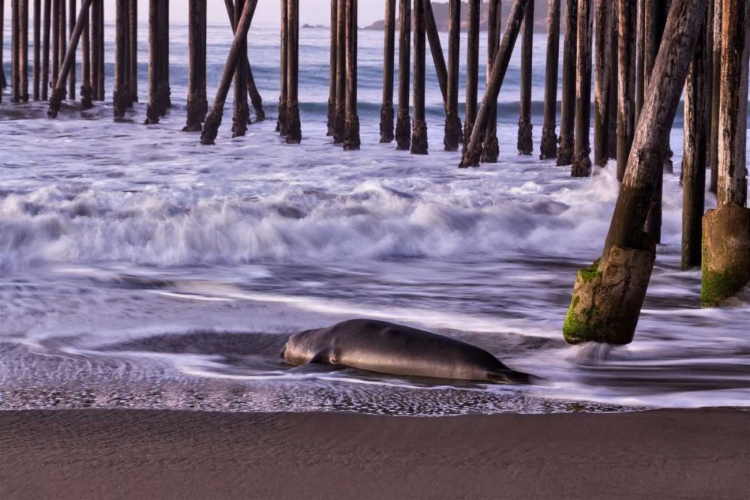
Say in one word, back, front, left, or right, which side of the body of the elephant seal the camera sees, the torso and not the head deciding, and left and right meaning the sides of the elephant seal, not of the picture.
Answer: left

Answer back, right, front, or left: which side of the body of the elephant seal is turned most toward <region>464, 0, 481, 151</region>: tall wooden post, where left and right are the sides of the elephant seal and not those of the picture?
right

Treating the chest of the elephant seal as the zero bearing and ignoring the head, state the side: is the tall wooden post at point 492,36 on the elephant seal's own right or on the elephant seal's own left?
on the elephant seal's own right

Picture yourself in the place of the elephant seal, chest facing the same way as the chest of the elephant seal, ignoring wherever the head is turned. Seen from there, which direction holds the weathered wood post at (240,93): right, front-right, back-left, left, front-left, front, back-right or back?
right

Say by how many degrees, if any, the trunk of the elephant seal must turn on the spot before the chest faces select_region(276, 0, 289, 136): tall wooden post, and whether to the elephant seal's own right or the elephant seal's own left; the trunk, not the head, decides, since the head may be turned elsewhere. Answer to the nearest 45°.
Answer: approximately 90° to the elephant seal's own right

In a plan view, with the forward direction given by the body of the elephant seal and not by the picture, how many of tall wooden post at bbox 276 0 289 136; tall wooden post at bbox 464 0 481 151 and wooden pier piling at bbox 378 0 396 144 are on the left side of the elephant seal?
0

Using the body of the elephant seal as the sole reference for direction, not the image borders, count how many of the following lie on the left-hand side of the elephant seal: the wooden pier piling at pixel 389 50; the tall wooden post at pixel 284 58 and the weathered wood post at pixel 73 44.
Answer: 0

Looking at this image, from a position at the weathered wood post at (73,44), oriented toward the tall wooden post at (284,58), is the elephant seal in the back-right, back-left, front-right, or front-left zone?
front-right

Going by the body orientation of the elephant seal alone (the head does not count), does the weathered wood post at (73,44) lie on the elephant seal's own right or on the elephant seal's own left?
on the elephant seal's own right

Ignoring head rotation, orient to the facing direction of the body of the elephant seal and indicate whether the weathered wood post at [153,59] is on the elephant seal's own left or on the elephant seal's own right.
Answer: on the elephant seal's own right
